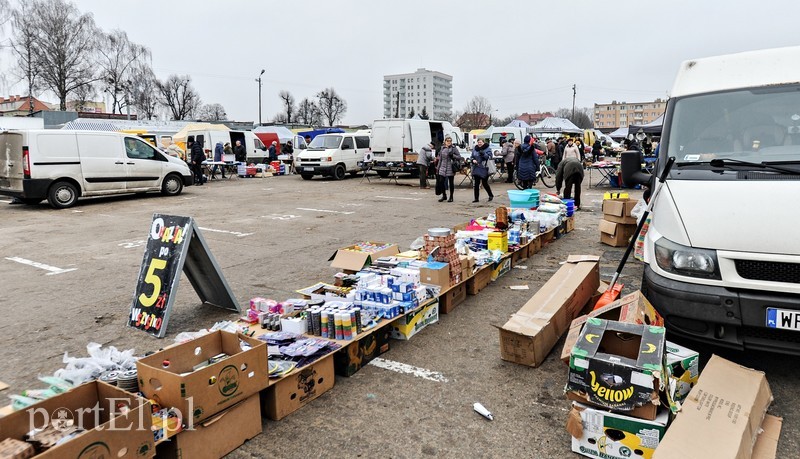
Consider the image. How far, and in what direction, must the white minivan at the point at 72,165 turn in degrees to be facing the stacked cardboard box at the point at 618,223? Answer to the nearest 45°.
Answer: approximately 90° to its right

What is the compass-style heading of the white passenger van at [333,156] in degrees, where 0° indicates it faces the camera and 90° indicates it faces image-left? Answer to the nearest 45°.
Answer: approximately 45°

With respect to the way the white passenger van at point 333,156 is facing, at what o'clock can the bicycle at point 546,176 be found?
The bicycle is roughly at 8 o'clock from the white passenger van.

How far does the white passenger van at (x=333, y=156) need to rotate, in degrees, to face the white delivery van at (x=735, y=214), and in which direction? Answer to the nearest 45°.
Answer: approximately 45° to its left

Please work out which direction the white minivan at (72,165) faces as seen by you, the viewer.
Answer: facing away from the viewer and to the right of the viewer

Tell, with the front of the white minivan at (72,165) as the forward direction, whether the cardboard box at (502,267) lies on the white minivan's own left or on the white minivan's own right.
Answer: on the white minivan's own right
